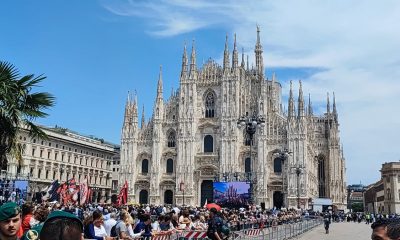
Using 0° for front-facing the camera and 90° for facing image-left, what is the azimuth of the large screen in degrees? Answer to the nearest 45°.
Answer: approximately 0°

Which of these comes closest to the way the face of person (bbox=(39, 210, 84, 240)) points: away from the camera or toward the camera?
away from the camera

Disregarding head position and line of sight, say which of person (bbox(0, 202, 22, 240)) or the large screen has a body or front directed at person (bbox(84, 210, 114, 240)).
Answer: the large screen

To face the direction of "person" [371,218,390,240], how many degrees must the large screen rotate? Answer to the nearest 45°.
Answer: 0° — it already faces them

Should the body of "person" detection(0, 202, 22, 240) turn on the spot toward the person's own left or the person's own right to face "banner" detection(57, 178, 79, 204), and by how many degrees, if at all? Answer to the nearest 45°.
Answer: approximately 135° to the person's own left

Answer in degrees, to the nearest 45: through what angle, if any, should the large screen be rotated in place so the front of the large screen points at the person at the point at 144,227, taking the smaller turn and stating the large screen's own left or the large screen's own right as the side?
0° — it already faces them

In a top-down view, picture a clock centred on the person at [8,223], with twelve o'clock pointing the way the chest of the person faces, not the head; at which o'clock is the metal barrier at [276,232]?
The metal barrier is roughly at 9 o'clock from the person.

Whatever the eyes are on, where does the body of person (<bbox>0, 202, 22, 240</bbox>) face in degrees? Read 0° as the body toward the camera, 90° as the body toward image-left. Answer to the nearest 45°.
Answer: approximately 315°

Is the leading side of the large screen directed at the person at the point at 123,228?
yes

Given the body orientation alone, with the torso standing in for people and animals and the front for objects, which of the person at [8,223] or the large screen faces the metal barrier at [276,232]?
the large screen
